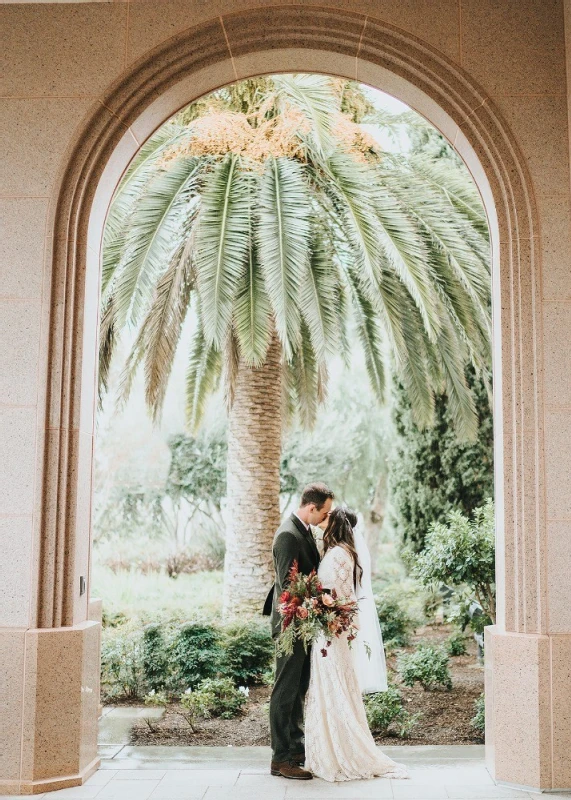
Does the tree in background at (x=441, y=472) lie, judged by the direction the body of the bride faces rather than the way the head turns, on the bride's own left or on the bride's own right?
on the bride's own right

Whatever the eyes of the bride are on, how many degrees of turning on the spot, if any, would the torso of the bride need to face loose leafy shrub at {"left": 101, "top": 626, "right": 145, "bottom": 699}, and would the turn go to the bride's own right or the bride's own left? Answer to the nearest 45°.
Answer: approximately 45° to the bride's own right

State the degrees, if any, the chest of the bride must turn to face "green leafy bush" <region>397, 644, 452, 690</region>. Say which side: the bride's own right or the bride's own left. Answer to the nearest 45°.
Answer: approximately 90° to the bride's own right

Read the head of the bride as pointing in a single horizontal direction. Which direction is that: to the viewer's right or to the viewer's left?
to the viewer's left

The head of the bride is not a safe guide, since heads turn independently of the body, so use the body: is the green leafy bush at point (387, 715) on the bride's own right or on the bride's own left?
on the bride's own right

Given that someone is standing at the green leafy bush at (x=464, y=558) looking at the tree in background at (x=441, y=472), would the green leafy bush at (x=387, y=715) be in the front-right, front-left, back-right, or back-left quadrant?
back-left

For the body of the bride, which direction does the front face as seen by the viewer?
to the viewer's left

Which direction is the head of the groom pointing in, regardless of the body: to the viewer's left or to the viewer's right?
to the viewer's right

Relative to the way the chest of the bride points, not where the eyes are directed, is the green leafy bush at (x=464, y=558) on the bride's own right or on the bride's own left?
on the bride's own right
